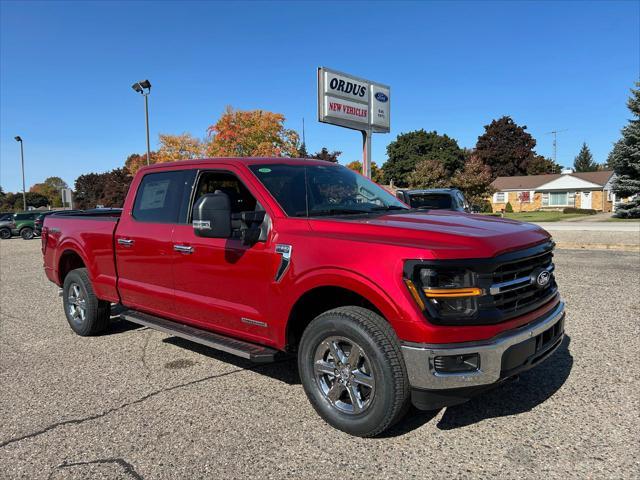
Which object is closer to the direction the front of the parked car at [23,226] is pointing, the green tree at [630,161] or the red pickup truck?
the red pickup truck

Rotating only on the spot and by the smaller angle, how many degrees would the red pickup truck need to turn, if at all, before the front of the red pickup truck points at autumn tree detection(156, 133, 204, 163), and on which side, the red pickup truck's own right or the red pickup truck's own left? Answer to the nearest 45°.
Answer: approximately 135° to the red pickup truck's own left

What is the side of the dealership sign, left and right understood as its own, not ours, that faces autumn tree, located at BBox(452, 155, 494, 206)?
left

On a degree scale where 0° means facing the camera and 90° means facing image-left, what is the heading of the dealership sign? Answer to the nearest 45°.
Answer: approximately 315°

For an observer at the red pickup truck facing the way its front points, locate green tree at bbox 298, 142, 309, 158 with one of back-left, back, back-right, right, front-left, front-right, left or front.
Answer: back-left

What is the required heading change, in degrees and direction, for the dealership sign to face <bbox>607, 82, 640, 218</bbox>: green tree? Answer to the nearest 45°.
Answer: approximately 90° to its left

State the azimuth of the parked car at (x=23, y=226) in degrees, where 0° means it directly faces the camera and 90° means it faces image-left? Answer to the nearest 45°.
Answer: approximately 45°

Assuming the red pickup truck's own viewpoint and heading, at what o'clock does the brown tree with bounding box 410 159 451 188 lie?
The brown tree is roughly at 8 o'clock from the red pickup truck.

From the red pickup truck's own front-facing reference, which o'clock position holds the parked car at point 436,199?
The parked car is roughly at 8 o'clock from the red pickup truck.
